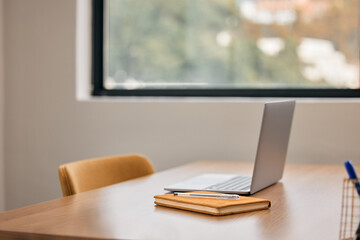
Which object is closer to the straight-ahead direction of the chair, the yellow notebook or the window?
the yellow notebook

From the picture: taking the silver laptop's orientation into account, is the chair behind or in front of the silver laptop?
in front

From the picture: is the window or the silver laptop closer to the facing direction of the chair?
the silver laptop

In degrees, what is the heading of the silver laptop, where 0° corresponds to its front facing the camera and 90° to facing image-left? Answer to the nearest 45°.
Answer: approximately 90°

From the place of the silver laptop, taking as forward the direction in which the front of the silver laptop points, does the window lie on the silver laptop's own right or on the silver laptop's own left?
on the silver laptop's own right

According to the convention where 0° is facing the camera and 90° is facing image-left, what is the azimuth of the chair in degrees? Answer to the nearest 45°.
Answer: approximately 315°

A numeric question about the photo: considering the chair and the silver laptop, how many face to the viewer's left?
1

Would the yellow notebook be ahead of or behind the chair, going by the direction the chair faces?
ahead
